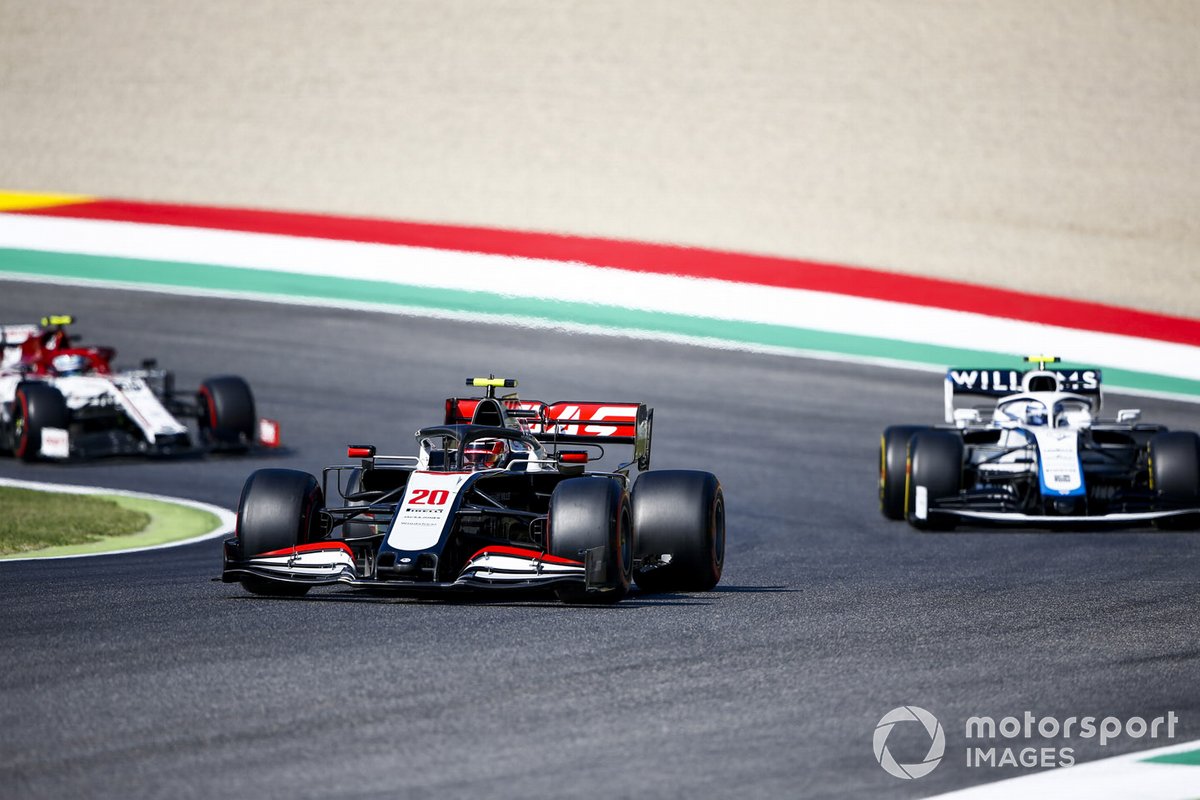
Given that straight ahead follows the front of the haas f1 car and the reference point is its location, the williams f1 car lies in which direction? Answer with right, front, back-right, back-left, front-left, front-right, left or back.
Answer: back-left

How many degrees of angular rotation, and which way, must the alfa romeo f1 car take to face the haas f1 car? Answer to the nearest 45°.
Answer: approximately 45° to its right

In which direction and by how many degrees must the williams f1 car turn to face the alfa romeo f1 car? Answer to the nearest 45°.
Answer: approximately 90° to its right

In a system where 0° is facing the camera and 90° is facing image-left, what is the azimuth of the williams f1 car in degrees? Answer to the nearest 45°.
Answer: approximately 0°

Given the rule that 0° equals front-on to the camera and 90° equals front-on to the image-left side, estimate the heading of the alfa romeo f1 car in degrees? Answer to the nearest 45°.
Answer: approximately 315°

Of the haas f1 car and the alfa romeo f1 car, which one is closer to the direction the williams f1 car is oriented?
the haas f1 car

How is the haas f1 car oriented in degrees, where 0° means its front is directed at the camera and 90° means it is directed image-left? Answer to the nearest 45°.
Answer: approximately 0°

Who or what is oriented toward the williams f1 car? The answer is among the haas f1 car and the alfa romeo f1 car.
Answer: the alfa romeo f1 car

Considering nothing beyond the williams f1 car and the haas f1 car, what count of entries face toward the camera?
2

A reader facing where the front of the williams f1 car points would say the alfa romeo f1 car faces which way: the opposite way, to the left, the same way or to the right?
to the left
